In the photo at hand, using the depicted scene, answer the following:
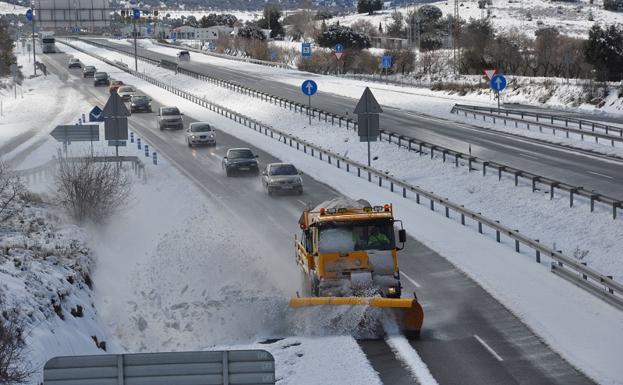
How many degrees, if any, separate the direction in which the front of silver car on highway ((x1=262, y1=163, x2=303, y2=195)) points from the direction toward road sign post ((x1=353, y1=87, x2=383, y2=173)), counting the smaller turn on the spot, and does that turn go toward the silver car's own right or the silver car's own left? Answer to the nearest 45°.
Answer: approximately 90° to the silver car's own left

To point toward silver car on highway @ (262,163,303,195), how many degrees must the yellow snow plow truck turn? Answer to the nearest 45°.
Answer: approximately 180°

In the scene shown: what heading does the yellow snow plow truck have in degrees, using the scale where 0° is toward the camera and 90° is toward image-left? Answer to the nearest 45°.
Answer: approximately 0°

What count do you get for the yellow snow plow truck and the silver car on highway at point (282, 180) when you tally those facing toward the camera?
2

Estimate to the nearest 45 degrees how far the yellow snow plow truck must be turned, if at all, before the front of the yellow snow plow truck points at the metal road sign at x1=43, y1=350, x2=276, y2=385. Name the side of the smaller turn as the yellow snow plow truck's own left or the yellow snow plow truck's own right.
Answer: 0° — it already faces it

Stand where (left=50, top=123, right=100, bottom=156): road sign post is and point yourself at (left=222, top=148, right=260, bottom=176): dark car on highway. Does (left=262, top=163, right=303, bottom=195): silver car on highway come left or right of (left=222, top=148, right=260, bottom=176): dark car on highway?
right

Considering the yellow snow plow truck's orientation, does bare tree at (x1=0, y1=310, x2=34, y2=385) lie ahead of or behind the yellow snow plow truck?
ahead

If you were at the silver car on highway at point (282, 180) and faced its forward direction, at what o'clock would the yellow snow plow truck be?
The yellow snow plow truck is roughly at 12 o'clock from the silver car on highway.

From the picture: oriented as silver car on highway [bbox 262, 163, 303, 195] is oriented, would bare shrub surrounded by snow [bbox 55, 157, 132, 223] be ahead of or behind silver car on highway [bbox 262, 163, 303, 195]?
ahead

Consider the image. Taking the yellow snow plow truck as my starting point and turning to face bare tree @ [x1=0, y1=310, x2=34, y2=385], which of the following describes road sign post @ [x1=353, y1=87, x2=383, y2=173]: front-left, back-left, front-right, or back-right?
back-right

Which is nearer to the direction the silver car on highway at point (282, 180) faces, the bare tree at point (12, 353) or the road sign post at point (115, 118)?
the bare tree

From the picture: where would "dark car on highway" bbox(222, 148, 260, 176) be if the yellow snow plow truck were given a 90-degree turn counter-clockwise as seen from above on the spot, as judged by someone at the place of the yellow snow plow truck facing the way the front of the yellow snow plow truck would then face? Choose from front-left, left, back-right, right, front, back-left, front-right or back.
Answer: left

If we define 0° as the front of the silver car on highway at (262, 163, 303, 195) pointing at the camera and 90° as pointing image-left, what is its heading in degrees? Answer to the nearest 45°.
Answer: approximately 0°
